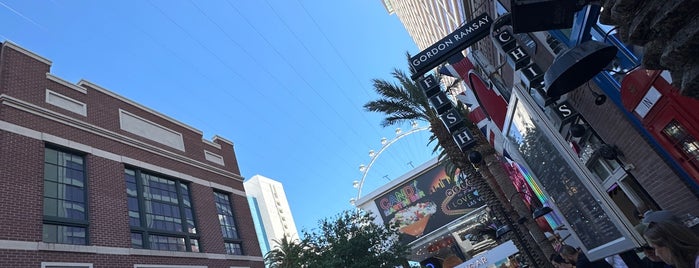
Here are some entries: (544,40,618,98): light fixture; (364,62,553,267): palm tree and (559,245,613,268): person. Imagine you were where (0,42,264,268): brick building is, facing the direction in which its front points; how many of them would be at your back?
0

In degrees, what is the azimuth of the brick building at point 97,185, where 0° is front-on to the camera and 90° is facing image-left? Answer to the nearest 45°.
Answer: approximately 315°

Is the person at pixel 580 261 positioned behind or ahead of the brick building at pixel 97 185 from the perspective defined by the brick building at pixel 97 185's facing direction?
ahead

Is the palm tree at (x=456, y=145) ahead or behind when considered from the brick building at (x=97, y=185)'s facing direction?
ahead

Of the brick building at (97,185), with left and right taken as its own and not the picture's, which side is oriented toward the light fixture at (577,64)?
front
